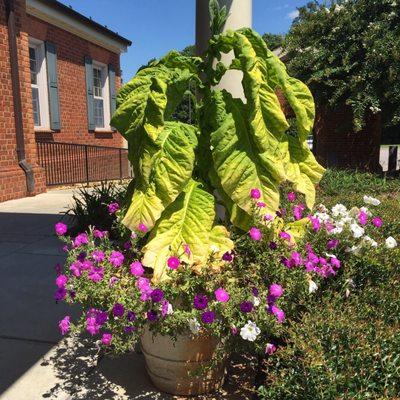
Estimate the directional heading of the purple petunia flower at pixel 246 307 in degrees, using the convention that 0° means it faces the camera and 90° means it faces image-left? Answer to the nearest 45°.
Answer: approximately 0°

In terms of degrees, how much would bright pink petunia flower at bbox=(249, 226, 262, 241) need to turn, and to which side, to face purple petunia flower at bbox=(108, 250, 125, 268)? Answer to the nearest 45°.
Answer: approximately 90° to its right

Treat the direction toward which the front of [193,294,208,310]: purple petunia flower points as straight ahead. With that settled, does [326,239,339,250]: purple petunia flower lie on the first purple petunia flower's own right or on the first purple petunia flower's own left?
on the first purple petunia flower's own left

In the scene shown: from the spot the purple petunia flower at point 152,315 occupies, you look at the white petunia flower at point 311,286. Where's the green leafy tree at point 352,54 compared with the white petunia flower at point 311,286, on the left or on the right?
left

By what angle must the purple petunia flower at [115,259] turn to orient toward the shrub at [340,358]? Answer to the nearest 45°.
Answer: approximately 45° to its left

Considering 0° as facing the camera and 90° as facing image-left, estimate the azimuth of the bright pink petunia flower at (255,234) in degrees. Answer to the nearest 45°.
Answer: approximately 0°

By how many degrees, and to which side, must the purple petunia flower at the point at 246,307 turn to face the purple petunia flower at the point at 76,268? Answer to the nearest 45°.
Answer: approximately 90° to its right

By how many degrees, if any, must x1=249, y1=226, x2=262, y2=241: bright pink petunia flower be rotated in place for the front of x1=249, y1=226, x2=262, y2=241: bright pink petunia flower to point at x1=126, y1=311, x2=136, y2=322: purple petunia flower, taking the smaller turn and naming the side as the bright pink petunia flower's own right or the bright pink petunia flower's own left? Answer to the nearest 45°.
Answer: approximately 45° to the bright pink petunia flower's own right
